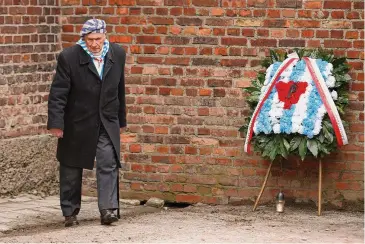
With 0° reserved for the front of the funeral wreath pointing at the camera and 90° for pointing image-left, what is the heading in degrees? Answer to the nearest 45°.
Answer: approximately 0°

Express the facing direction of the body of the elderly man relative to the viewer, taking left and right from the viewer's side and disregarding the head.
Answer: facing the viewer and to the right of the viewer
